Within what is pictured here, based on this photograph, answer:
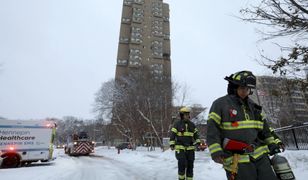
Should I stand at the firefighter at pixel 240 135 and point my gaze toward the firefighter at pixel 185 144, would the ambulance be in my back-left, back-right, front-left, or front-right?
front-left

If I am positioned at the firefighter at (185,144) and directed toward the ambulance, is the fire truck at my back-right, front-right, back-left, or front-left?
front-right

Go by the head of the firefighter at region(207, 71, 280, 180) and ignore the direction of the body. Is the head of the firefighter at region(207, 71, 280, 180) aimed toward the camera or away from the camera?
toward the camera

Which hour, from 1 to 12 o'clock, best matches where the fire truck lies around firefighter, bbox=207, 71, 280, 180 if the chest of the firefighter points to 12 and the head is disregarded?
The fire truck is roughly at 6 o'clock from the firefighter.

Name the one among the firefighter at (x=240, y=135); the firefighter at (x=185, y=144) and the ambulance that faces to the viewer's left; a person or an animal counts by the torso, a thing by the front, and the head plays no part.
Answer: the ambulance

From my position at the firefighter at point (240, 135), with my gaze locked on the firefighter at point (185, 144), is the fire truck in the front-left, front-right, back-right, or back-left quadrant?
front-left

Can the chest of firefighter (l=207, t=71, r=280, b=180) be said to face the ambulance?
no

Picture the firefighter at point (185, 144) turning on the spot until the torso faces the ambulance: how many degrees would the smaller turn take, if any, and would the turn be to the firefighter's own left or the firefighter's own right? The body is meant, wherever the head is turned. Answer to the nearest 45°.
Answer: approximately 135° to the firefighter's own right

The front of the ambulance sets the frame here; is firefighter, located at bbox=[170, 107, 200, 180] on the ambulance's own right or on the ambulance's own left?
on the ambulance's own left

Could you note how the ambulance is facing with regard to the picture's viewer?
facing to the left of the viewer

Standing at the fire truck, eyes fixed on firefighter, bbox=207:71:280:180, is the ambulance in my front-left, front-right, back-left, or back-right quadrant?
front-right

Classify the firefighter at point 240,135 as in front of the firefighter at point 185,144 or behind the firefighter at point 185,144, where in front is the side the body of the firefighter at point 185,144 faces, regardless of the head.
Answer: in front

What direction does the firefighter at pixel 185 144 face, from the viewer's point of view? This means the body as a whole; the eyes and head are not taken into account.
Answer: toward the camera

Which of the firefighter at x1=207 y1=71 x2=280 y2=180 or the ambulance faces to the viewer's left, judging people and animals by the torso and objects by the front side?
the ambulance

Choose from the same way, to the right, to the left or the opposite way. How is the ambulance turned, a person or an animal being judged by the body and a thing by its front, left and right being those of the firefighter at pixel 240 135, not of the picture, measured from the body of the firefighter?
to the right

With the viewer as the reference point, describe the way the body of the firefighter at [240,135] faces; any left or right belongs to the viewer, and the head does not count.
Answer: facing the viewer and to the right of the viewer
